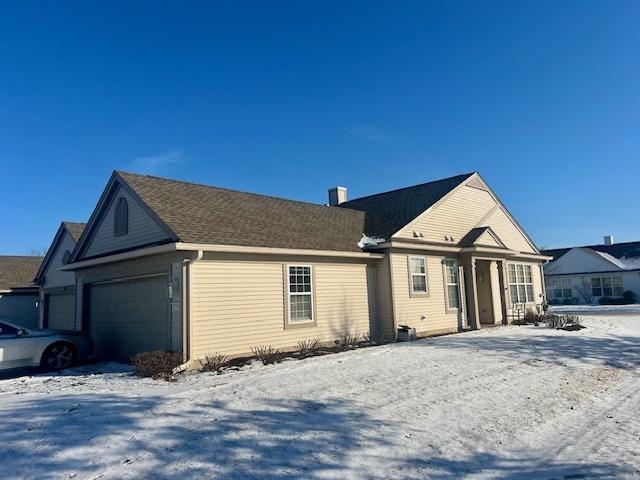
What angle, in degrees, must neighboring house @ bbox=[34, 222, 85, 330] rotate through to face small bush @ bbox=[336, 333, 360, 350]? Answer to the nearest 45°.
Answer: approximately 90° to its left

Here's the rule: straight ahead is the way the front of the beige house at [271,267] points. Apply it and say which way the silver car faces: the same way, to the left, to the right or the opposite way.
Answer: to the left

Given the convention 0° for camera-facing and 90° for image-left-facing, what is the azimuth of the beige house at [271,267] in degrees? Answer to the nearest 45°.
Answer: approximately 315°

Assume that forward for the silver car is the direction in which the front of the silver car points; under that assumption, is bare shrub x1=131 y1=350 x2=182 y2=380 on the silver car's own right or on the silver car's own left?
on the silver car's own right

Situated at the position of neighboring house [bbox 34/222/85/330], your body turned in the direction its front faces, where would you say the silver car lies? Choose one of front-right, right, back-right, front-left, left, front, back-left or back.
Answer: front-left

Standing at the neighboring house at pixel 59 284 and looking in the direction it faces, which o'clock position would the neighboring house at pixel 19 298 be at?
the neighboring house at pixel 19 298 is roughly at 4 o'clock from the neighboring house at pixel 59 284.

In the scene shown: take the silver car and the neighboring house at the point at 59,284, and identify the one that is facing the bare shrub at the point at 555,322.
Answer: the silver car

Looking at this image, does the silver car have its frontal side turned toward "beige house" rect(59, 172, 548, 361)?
yes

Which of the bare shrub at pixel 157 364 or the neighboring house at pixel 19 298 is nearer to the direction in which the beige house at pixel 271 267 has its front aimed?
the bare shrub

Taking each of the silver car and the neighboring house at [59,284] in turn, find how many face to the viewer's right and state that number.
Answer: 1

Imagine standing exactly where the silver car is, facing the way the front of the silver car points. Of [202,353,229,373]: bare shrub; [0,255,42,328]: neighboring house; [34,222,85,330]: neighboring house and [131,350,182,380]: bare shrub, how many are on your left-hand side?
2

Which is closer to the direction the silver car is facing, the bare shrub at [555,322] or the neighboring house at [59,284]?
the bare shrub

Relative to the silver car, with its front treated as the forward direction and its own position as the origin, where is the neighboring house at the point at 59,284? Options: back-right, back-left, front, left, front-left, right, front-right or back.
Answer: left

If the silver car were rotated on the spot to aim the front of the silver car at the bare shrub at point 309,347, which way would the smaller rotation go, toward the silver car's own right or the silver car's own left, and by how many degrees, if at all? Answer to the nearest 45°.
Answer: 0° — it already faces it

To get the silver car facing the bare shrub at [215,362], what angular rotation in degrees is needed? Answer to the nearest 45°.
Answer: approximately 45° to its right

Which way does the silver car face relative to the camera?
to the viewer's right
